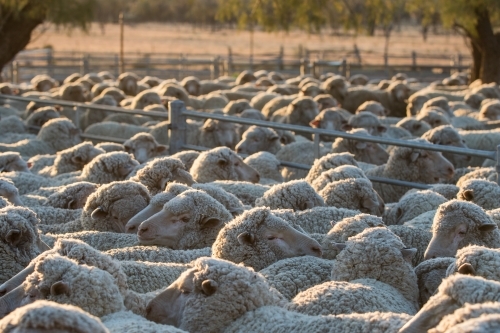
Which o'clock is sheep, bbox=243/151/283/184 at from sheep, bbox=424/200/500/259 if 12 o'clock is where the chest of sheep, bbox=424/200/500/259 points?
sheep, bbox=243/151/283/184 is roughly at 2 o'clock from sheep, bbox=424/200/500/259.

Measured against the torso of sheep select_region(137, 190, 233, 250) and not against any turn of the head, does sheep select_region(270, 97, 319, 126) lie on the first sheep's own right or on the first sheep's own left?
on the first sheep's own right

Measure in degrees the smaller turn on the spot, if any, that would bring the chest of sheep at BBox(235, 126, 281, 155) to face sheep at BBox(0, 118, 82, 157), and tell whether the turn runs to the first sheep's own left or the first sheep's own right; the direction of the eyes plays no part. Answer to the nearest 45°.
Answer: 0° — it already faces it

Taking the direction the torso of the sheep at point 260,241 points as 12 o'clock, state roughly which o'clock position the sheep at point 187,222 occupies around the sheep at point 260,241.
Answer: the sheep at point 187,222 is roughly at 8 o'clock from the sheep at point 260,241.

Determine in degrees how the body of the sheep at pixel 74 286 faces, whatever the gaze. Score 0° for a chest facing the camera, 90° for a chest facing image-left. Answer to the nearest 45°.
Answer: approximately 90°

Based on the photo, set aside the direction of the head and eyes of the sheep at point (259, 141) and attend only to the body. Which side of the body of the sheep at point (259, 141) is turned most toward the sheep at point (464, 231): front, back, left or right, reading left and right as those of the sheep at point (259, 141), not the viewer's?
left

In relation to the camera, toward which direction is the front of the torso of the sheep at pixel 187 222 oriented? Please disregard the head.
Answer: to the viewer's left
